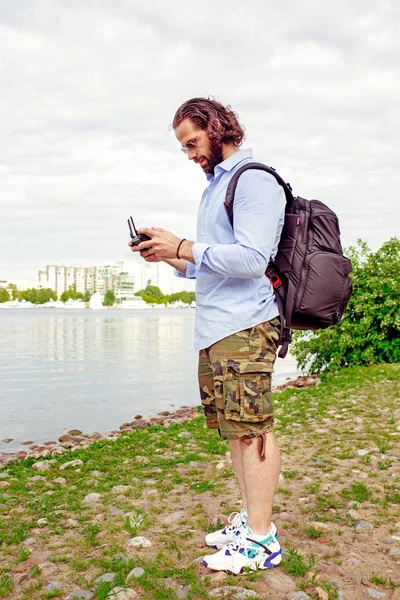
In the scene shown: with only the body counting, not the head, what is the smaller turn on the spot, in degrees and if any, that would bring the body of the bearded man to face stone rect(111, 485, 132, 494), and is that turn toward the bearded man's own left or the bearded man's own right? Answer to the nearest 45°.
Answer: approximately 45° to the bearded man's own right

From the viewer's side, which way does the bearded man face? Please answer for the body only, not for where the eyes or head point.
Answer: to the viewer's left

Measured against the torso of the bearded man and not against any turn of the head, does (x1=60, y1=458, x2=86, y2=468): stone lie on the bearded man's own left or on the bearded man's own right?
on the bearded man's own right

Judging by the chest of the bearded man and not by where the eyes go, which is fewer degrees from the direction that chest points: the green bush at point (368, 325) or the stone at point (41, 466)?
the stone

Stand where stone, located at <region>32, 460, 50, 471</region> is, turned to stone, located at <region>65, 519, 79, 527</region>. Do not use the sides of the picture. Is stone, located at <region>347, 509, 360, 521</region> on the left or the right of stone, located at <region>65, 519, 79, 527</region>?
left

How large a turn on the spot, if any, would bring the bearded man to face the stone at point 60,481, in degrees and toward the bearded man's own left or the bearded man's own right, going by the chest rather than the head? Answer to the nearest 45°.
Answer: approximately 45° to the bearded man's own right

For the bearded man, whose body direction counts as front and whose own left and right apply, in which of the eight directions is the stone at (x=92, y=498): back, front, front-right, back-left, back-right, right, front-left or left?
front-right
